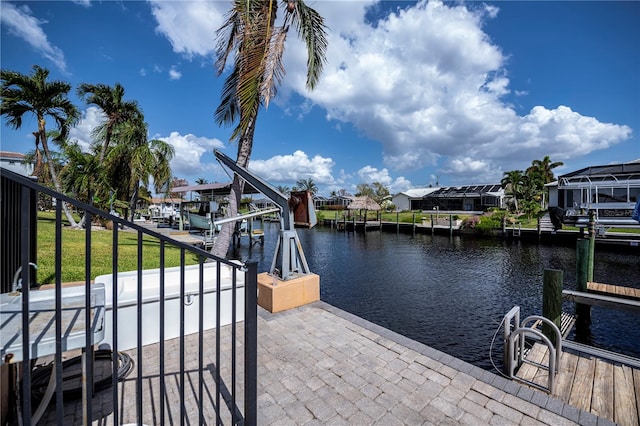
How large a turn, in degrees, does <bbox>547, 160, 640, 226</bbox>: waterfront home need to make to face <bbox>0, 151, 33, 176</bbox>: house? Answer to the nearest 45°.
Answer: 0° — it already faces it

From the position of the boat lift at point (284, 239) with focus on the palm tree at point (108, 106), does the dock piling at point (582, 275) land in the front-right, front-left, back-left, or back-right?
back-right

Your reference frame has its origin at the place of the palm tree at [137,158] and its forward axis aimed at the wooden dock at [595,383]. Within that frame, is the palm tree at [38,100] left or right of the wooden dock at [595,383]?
right

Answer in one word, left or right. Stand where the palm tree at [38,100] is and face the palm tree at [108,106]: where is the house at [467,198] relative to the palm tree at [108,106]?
right

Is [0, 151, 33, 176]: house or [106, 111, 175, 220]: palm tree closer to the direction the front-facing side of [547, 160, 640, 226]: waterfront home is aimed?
the house

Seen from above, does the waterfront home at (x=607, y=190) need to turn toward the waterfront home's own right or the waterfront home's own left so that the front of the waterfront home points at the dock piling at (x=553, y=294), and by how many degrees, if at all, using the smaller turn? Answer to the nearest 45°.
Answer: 0° — it already faces it
